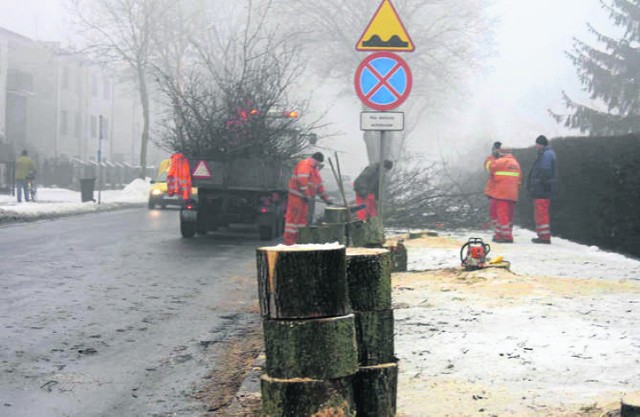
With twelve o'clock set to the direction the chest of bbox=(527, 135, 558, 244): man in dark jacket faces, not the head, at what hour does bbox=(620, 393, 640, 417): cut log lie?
The cut log is roughly at 9 o'clock from the man in dark jacket.

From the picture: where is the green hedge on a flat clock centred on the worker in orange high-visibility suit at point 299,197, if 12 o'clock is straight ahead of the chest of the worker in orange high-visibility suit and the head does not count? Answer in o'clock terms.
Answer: The green hedge is roughly at 12 o'clock from the worker in orange high-visibility suit.

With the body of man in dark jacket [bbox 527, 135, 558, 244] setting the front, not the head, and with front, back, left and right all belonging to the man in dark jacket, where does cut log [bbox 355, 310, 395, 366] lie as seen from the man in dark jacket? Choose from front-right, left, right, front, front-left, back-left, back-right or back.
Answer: left

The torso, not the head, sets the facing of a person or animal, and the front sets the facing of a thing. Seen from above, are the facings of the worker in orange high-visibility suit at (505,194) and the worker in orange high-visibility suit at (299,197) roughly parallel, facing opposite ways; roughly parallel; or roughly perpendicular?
roughly perpendicular

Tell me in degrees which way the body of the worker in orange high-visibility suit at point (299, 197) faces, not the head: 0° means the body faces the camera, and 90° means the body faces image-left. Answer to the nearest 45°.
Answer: approximately 270°

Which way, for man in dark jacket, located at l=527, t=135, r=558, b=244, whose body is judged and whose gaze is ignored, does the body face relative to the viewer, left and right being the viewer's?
facing to the left of the viewer

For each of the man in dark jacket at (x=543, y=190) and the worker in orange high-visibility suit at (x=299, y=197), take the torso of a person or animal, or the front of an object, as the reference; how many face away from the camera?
0

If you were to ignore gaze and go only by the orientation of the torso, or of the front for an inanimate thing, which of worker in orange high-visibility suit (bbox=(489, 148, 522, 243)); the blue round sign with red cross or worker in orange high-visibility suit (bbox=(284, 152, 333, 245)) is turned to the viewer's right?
worker in orange high-visibility suit (bbox=(284, 152, 333, 245))

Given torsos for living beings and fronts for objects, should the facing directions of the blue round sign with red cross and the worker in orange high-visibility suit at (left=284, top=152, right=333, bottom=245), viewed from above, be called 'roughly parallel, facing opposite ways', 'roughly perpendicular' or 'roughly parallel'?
roughly perpendicular
